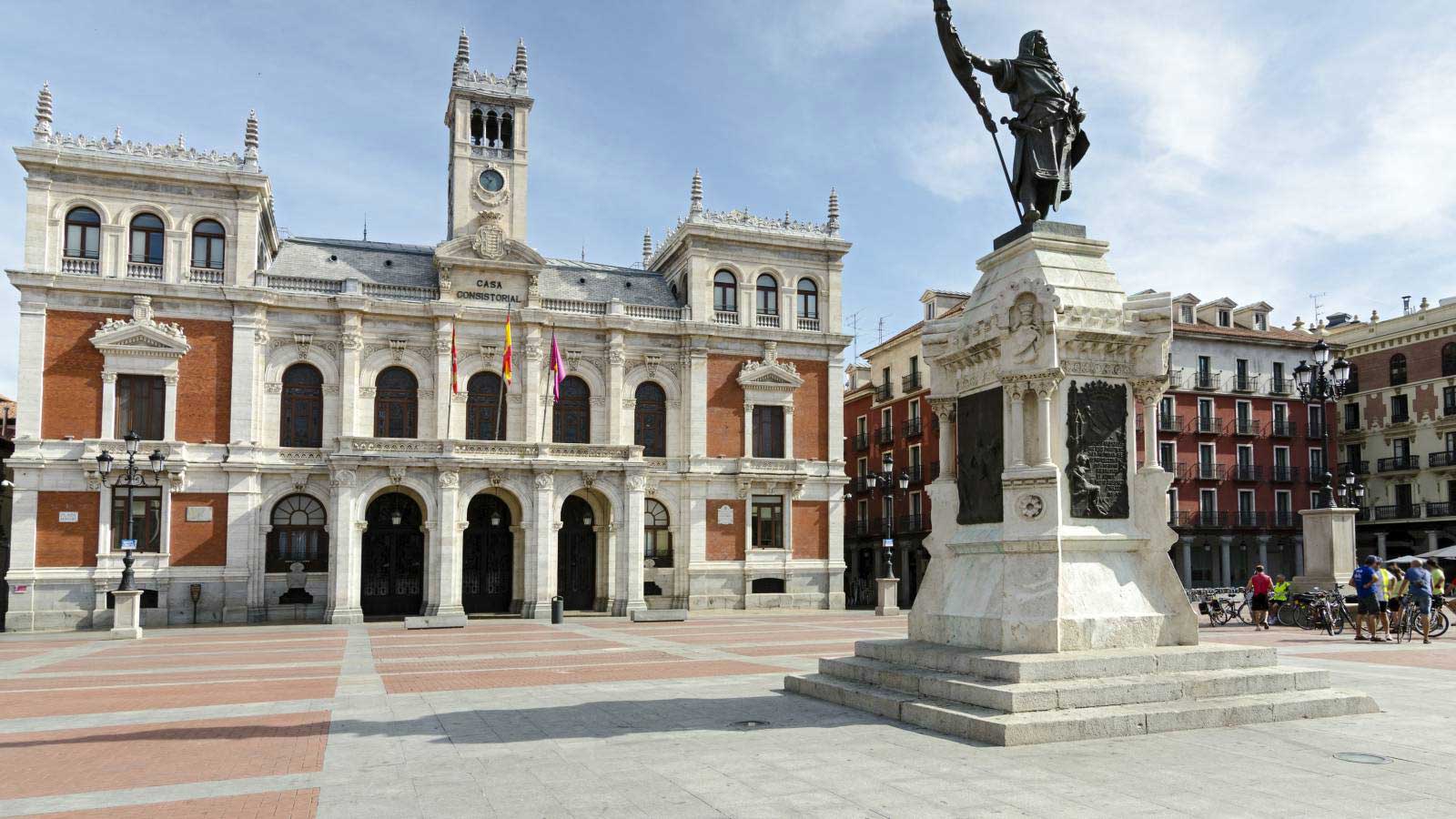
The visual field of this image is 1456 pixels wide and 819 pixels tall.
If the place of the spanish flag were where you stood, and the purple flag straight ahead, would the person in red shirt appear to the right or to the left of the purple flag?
right

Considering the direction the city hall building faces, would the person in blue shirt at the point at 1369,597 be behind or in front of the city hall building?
in front

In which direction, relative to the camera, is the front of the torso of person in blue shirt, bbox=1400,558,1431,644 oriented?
away from the camera

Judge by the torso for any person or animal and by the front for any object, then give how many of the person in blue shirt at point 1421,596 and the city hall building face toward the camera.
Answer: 1

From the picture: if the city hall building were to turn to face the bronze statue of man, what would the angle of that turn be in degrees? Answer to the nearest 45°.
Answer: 0° — it already faces it

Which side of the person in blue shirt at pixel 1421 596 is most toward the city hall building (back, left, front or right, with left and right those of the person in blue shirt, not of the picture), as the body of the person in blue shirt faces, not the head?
left

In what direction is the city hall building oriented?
toward the camera
